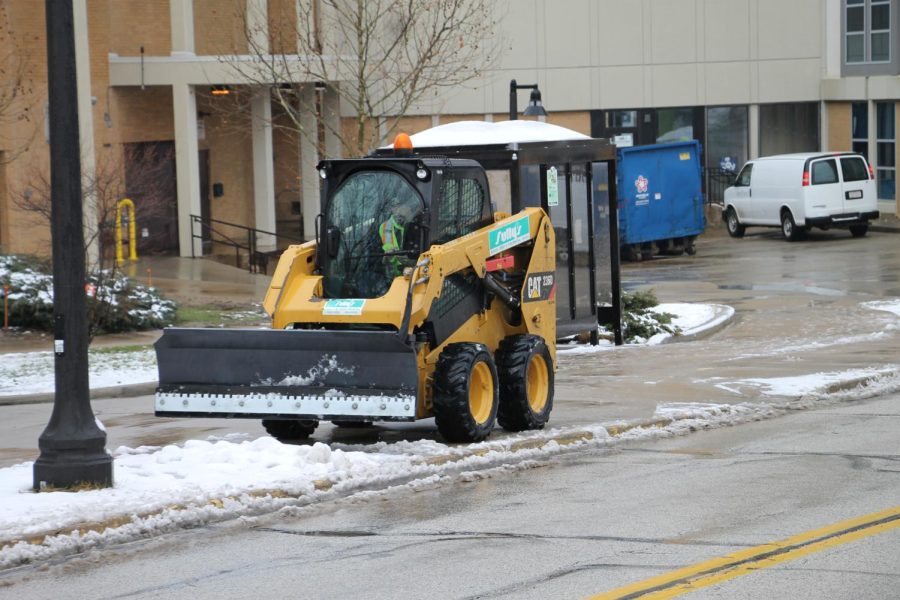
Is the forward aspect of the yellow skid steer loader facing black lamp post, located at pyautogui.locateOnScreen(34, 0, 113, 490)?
yes

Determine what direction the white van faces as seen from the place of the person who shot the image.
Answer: facing away from the viewer and to the left of the viewer

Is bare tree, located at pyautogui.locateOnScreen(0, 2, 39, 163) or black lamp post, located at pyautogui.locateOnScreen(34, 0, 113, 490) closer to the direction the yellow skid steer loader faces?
the black lamp post

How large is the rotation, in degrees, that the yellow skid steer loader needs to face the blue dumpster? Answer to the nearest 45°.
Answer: approximately 135° to its right

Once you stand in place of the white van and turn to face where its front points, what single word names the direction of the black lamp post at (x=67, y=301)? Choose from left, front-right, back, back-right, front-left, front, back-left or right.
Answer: back-left

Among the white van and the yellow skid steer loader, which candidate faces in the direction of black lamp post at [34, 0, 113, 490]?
the yellow skid steer loader

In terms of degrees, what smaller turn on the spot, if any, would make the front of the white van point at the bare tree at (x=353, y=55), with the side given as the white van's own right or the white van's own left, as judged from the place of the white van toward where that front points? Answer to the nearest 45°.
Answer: approximately 90° to the white van's own left

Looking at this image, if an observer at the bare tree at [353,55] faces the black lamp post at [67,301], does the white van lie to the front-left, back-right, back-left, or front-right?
back-left

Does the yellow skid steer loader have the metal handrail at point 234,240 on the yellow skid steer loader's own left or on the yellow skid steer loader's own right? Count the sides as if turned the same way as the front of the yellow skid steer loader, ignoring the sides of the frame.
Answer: on the yellow skid steer loader's own right

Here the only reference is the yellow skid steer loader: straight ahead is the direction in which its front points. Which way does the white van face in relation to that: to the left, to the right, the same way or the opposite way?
to the right

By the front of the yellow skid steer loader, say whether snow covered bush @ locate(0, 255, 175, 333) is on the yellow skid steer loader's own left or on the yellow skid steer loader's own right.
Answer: on the yellow skid steer loader's own right

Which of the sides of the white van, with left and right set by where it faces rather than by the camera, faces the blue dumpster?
left

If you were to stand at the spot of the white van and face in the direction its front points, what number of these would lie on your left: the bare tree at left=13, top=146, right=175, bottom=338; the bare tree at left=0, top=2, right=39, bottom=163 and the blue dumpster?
3

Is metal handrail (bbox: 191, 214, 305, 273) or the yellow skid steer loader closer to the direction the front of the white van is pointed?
the metal handrail

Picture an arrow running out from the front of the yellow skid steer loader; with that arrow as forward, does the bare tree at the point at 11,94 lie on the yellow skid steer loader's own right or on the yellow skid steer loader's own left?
on the yellow skid steer loader's own right

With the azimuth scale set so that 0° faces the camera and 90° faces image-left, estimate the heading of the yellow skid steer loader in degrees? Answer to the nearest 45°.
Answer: approximately 45°
